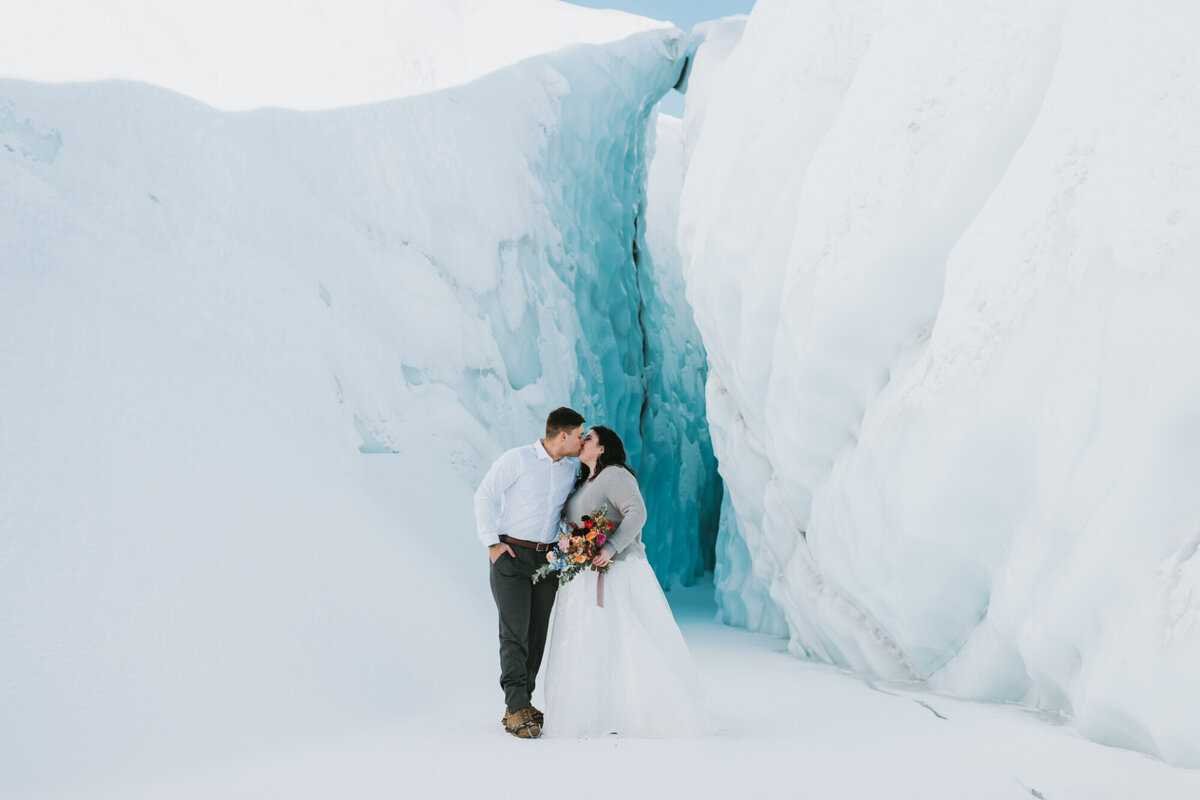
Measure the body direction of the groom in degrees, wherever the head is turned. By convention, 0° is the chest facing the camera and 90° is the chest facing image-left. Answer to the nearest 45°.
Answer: approximately 315°

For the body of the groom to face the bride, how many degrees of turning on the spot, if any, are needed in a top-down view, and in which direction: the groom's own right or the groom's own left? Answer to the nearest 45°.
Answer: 0° — they already face them

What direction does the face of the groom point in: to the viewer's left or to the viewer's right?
to the viewer's right

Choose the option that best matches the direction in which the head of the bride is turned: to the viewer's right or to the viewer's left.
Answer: to the viewer's left
